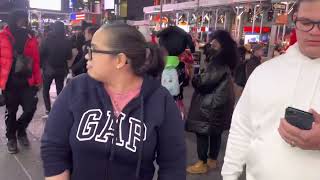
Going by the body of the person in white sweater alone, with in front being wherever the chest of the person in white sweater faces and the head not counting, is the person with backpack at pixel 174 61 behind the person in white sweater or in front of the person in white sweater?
behind

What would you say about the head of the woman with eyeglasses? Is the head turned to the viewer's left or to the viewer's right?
to the viewer's left

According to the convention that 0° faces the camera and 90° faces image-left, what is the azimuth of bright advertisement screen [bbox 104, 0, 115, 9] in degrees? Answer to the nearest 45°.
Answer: approximately 0°

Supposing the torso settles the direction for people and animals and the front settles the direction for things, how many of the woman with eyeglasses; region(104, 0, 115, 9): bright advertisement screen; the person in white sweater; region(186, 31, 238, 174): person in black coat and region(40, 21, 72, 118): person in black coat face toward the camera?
3

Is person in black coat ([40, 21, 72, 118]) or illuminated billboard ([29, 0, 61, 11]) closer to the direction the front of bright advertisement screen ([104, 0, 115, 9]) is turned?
the person in black coat

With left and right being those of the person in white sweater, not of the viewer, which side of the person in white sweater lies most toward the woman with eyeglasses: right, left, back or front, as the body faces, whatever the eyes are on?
right

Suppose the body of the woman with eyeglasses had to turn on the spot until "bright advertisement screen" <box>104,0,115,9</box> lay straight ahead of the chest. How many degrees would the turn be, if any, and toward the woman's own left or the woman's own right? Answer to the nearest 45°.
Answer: approximately 180°

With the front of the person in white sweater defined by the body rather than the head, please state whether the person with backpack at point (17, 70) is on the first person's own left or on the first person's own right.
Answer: on the first person's own right

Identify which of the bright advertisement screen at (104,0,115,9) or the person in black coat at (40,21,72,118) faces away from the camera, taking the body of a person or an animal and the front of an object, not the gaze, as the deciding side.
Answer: the person in black coat

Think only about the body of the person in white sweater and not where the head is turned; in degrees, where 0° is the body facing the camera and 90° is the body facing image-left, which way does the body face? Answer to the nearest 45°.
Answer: approximately 0°
